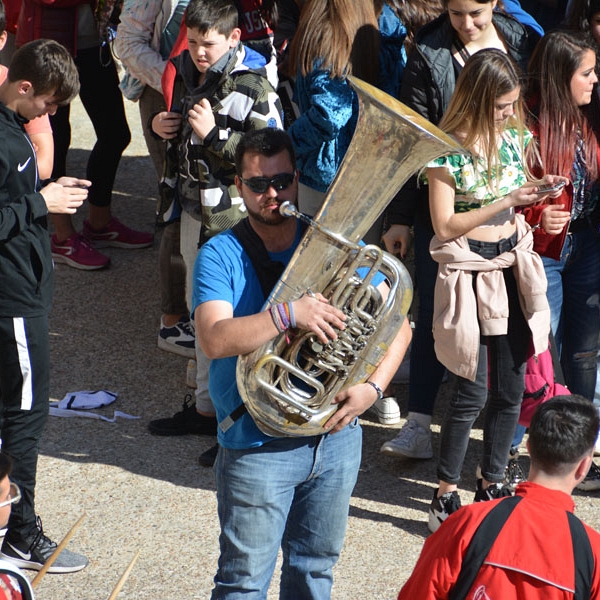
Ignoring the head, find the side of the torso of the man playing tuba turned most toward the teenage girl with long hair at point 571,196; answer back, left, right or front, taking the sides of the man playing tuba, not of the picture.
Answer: left

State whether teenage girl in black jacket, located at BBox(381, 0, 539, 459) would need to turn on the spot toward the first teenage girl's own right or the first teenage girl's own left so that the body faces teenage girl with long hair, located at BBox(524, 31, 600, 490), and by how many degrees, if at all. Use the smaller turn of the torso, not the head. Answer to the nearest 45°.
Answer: approximately 90° to the first teenage girl's own left

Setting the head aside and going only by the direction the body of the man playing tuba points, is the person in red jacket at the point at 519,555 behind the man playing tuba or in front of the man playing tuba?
in front

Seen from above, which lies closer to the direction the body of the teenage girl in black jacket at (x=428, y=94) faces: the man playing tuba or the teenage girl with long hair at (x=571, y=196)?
the man playing tuba

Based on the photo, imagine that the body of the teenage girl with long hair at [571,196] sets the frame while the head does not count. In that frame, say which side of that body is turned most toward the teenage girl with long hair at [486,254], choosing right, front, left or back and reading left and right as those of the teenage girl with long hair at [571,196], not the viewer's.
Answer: right

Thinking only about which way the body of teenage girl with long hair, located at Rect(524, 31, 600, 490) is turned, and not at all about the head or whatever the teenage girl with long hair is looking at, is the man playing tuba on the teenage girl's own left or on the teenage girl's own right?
on the teenage girl's own right

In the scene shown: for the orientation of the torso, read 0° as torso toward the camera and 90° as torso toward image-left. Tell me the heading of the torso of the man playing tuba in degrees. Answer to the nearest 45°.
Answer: approximately 315°

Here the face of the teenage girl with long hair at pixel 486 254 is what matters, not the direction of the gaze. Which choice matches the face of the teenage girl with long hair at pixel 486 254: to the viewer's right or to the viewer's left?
to the viewer's right

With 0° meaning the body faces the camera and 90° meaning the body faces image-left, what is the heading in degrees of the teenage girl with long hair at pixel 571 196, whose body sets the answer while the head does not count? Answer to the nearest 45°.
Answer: approximately 315°

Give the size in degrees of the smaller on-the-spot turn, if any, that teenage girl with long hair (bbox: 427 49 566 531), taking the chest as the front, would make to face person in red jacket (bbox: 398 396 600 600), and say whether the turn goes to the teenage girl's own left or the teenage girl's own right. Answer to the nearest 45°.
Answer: approximately 45° to the teenage girl's own right

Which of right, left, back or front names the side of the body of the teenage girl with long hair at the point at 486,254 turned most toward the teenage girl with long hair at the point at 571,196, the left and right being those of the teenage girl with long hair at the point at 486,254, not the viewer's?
left
